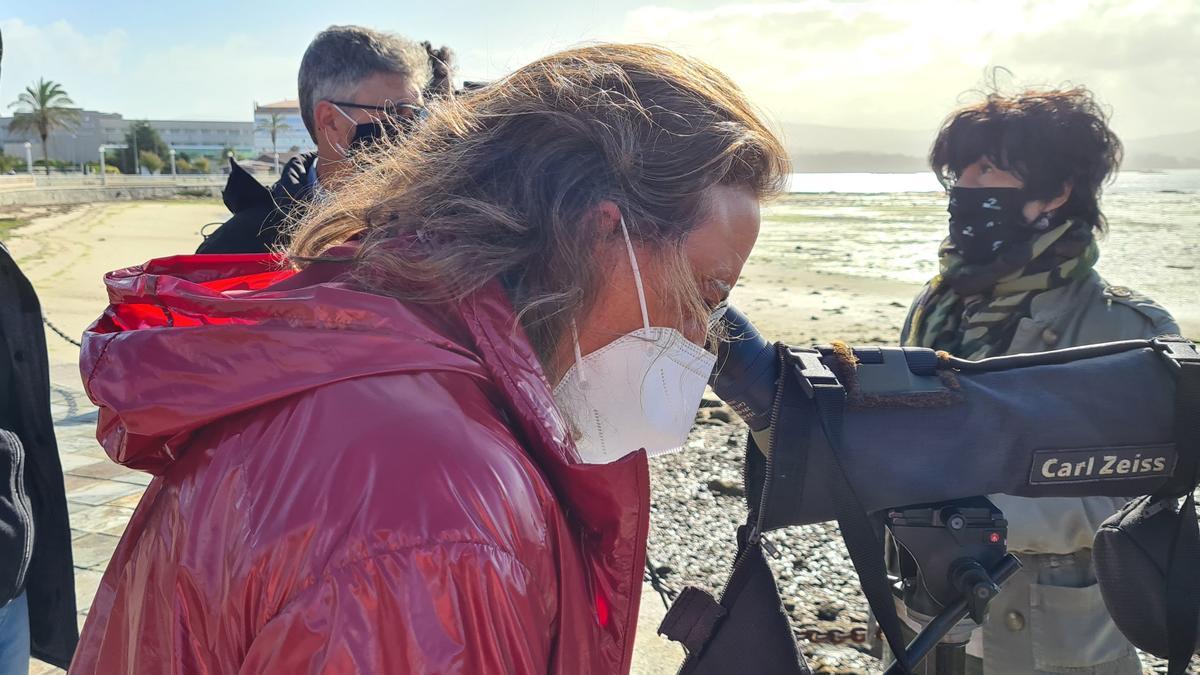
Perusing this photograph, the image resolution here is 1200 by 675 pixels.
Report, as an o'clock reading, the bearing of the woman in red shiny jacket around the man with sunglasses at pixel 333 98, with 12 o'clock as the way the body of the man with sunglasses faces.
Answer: The woman in red shiny jacket is roughly at 3 o'clock from the man with sunglasses.

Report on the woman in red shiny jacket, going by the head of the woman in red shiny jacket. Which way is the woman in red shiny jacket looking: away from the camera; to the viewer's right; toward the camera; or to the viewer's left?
to the viewer's right

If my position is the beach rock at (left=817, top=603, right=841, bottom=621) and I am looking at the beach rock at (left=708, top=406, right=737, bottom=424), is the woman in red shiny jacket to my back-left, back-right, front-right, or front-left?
back-left

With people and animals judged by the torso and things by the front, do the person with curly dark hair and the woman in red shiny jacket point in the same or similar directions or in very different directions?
very different directions

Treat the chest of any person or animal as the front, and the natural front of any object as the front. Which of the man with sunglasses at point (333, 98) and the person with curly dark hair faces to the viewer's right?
the man with sunglasses

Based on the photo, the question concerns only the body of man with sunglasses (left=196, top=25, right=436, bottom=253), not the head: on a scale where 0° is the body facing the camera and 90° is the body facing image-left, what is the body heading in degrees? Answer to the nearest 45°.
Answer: approximately 270°

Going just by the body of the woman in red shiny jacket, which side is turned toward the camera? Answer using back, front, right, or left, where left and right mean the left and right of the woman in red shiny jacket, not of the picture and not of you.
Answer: right
